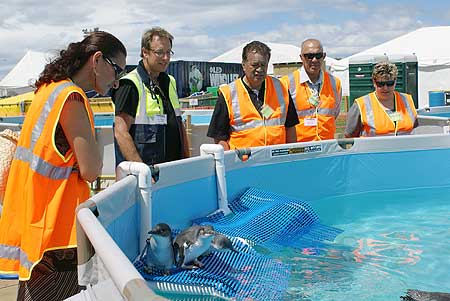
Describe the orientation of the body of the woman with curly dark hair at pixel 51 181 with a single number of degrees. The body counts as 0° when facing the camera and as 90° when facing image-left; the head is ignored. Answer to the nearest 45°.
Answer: approximately 270°

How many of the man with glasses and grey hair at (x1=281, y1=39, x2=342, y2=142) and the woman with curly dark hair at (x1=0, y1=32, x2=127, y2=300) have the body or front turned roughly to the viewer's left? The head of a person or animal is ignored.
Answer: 0

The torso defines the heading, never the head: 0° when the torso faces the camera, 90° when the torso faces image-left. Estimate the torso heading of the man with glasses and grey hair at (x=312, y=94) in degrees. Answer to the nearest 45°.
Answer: approximately 0°

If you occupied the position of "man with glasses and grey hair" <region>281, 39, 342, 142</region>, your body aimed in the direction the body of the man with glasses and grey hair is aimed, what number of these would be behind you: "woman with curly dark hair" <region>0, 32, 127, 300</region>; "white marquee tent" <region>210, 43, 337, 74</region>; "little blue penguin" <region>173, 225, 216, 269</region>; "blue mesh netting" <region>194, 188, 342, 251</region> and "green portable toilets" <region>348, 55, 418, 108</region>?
2

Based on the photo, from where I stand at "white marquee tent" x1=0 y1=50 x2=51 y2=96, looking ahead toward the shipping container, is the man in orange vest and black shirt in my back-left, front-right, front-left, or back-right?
front-right

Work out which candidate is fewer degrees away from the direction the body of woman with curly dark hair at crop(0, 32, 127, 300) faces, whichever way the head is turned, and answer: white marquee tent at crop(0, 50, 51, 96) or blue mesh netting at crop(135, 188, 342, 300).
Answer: the blue mesh netting

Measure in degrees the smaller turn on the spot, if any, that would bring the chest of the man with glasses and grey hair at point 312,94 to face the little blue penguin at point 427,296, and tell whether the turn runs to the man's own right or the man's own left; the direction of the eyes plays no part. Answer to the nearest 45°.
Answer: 0° — they already face it

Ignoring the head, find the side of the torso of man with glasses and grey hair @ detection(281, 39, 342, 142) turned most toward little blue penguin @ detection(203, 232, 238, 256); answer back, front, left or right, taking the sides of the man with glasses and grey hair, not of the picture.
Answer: front

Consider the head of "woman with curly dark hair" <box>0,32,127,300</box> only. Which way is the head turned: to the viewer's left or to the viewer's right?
to the viewer's right
